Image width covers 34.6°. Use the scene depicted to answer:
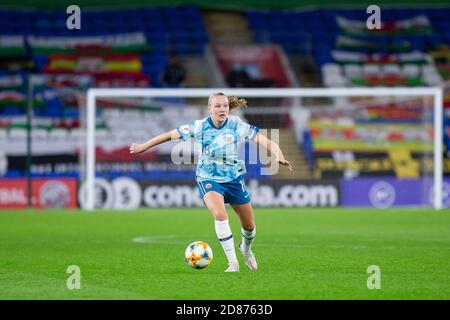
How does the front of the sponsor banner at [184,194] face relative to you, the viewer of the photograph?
facing the viewer

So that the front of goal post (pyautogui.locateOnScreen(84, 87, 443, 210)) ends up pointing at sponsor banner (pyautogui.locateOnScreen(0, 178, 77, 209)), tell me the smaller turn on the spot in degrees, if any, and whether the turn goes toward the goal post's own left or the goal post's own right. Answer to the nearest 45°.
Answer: approximately 90° to the goal post's own right

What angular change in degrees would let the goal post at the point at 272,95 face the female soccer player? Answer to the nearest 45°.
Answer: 0° — it already faces them

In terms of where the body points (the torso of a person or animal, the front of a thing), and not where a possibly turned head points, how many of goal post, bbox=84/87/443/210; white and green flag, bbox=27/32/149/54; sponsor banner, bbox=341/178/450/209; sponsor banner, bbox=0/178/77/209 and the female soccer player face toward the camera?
5

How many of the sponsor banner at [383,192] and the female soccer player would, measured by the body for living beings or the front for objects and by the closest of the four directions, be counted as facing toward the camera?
2

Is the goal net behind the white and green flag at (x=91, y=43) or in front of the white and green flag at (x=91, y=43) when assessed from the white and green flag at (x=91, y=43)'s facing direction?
in front

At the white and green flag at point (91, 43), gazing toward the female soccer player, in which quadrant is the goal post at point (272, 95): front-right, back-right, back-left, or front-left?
front-left

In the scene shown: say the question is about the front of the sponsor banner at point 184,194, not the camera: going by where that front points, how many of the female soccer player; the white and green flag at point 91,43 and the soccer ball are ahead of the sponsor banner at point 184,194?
2

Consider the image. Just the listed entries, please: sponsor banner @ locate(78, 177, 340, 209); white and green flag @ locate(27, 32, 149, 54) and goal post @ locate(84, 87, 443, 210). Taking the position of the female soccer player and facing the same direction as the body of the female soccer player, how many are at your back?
3

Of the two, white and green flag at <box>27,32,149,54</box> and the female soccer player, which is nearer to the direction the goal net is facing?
the female soccer player

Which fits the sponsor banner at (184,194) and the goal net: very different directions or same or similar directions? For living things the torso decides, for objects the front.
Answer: same or similar directions

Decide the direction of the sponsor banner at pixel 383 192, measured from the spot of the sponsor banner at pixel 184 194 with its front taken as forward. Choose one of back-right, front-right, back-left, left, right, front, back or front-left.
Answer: left

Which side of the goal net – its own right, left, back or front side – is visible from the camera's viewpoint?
front

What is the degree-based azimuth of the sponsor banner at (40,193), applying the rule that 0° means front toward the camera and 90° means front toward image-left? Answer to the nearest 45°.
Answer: approximately 0°

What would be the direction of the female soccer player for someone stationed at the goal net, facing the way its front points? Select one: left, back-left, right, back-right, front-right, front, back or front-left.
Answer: front

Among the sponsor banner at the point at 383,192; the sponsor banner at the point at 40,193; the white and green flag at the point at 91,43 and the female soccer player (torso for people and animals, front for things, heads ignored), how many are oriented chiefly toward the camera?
4

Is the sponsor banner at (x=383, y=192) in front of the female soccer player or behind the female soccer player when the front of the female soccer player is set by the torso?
behind

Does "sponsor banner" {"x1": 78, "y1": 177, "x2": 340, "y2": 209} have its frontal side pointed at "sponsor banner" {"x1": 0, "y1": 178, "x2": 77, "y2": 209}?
no

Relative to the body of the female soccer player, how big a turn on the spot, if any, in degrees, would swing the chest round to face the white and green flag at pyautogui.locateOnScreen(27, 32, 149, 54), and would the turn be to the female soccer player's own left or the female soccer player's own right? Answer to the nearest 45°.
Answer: approximately 180°

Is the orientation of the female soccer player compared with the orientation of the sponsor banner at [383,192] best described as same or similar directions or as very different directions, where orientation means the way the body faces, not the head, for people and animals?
same or similar directions

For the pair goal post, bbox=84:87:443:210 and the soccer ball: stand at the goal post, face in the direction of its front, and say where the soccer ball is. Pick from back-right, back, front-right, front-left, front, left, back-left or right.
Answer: front

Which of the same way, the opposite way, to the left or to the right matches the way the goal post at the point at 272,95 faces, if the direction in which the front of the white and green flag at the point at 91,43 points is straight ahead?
the same way
